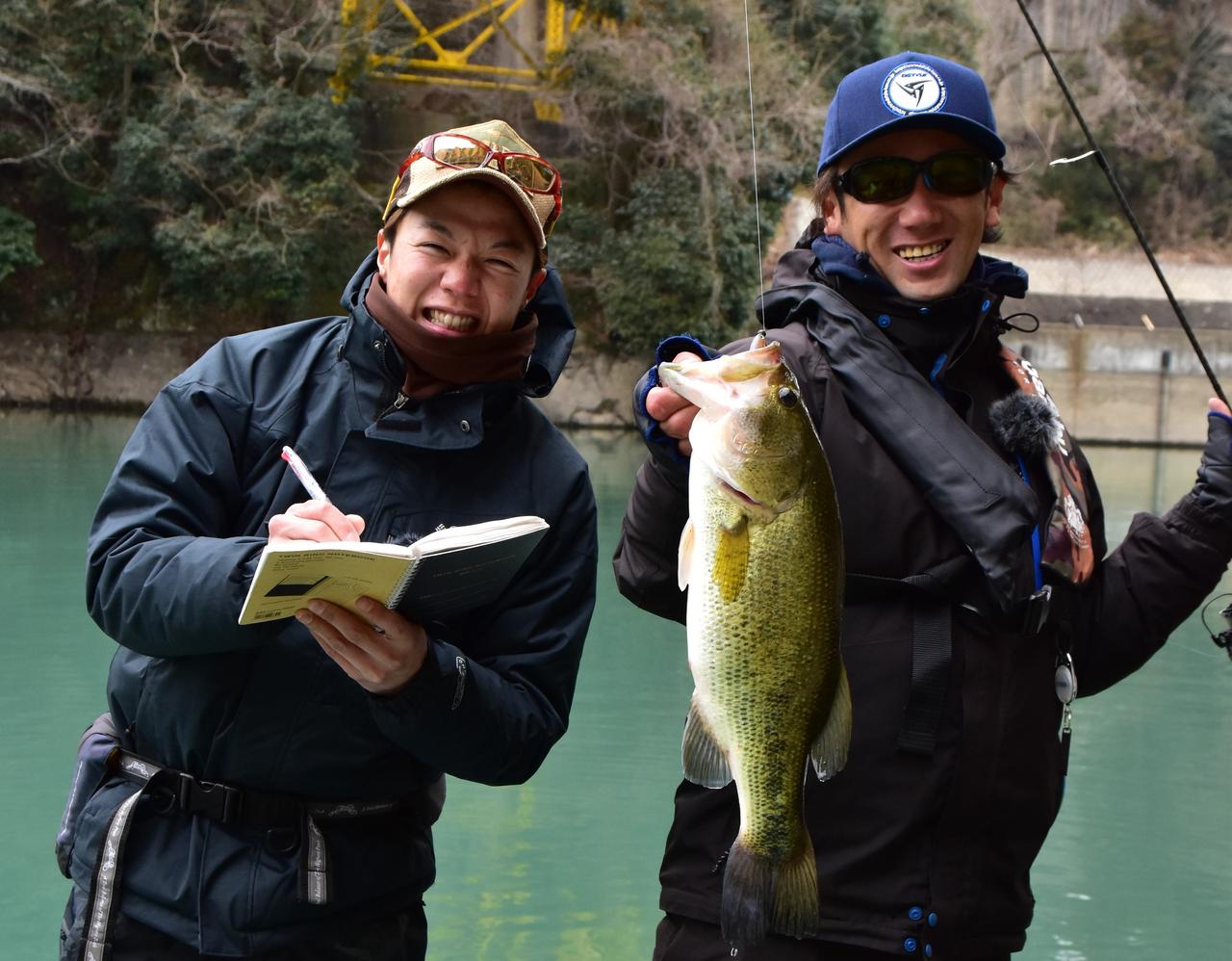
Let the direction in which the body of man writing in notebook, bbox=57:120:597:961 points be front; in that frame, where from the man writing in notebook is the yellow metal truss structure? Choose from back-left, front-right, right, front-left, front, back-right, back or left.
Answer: back

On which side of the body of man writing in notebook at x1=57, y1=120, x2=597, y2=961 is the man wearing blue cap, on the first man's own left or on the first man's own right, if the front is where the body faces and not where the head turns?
on the first man's own left

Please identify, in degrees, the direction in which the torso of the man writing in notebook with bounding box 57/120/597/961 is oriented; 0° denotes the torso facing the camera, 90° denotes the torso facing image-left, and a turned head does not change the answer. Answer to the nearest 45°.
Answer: approximately 0°

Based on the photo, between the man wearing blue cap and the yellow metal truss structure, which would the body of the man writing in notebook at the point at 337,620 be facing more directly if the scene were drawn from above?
the man wearing blue cap
